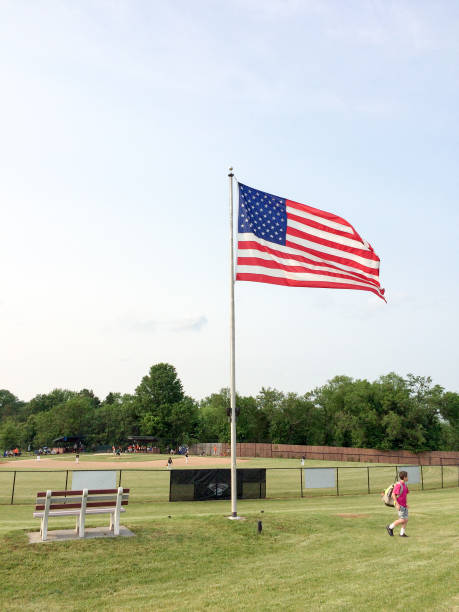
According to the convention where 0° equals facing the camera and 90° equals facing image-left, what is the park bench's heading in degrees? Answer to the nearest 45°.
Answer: approximately 180°
